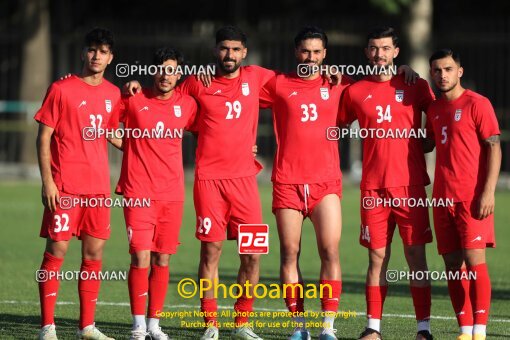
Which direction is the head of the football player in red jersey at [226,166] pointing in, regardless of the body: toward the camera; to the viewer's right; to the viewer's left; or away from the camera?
toward the camera

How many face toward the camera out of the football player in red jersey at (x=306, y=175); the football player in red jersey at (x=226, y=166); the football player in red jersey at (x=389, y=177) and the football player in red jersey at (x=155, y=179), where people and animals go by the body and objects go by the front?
4

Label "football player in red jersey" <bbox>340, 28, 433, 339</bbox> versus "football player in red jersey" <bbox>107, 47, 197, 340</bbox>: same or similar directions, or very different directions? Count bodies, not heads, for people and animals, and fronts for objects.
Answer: same or similar directions

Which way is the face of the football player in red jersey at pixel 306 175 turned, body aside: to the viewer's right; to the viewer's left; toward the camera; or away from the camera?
toward the camera

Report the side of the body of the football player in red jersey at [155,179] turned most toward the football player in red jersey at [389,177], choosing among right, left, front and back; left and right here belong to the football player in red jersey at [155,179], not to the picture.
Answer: left

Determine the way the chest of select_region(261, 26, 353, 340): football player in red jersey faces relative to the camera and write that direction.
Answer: toward the camera

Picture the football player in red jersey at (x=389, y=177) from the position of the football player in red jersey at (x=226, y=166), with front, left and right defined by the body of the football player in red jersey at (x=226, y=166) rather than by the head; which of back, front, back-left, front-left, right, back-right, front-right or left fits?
left

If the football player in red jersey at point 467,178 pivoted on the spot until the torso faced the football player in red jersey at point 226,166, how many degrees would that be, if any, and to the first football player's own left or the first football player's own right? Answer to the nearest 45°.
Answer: approximately 45° to the first football player's own right

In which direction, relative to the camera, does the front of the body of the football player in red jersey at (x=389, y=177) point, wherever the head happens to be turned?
toward the camera

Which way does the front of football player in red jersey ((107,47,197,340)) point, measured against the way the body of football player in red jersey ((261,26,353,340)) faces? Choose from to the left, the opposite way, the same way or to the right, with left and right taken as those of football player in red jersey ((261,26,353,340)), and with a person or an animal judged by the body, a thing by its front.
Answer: the same way

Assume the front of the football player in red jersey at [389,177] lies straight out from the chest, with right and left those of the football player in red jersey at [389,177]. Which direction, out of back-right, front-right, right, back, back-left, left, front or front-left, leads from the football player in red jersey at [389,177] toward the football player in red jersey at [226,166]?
right

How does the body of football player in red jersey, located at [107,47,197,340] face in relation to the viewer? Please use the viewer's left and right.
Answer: facing the viewer

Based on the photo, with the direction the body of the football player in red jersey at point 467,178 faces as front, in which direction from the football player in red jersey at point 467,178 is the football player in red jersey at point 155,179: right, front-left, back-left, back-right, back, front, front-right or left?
front-right

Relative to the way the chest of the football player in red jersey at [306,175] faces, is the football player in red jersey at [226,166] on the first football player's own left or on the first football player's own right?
on the first football player's own right

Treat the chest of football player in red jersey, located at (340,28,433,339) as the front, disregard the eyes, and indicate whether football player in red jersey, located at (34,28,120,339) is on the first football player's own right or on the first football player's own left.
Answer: on the first football player's own right

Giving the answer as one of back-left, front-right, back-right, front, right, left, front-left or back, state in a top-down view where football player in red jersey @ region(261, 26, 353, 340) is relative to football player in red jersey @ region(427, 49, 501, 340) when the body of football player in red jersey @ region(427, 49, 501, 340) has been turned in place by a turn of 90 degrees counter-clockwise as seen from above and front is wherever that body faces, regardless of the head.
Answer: back-right

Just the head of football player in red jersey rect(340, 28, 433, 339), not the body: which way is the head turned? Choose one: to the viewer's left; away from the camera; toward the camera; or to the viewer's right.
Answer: toward the camera
